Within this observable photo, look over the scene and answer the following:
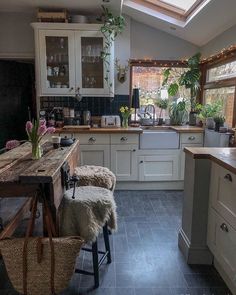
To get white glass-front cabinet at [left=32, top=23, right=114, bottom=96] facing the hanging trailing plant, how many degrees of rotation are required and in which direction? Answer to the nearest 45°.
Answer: approximately 90° to its left

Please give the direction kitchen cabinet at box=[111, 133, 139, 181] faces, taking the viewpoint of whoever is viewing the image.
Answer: facing the viewer

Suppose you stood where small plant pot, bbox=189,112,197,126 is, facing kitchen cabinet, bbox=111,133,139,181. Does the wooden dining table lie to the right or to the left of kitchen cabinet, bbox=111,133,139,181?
left

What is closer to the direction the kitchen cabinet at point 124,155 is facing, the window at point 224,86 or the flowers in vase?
the flowers in vase

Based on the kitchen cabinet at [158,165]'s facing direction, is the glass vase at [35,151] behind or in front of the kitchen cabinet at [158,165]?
in front

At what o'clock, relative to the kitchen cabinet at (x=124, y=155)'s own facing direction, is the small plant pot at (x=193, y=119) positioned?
The small plant pot is roughly at 8 o'clock from the kitchen cabinet.

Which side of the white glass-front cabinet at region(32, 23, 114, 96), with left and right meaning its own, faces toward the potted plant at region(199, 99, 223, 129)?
left

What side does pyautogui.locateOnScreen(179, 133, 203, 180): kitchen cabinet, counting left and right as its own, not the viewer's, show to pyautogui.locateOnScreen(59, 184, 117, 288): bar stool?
front

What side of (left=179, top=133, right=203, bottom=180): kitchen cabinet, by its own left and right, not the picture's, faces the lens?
front

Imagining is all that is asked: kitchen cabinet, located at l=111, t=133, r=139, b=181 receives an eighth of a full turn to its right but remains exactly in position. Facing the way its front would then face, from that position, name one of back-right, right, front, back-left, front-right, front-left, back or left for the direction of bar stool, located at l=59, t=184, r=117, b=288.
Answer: front-left
